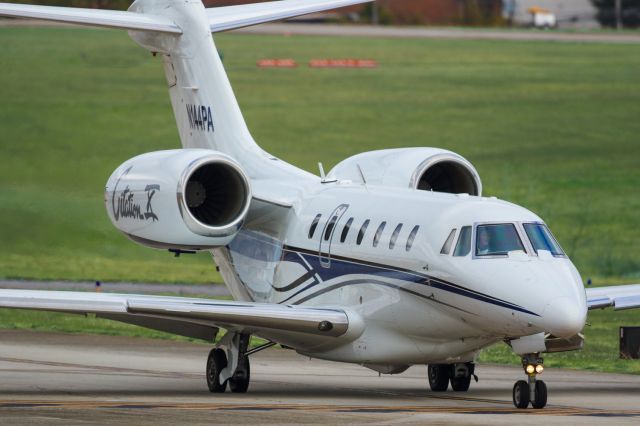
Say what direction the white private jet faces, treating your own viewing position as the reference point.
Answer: facing the viewer and to the right of the viewer
